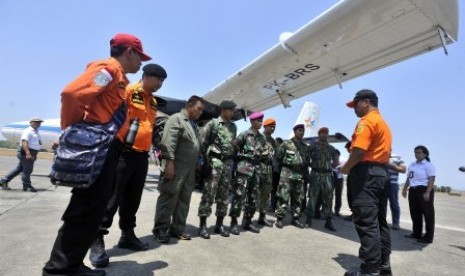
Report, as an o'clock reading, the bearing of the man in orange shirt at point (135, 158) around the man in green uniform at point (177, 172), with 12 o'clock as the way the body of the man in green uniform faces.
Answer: The man in orange shirt is roughly at 3 o'clock from the man in green uniform.

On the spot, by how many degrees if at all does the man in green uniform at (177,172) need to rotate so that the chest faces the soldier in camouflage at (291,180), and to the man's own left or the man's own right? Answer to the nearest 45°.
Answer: approximately 90° to the man's own left

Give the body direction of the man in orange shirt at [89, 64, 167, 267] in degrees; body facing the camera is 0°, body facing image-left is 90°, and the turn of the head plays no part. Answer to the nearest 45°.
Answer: approximately 315°

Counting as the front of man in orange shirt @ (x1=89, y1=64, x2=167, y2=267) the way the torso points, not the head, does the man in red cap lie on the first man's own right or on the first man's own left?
on the first man's own right

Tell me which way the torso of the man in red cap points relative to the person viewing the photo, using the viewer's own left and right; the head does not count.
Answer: facing to the right of the viewer

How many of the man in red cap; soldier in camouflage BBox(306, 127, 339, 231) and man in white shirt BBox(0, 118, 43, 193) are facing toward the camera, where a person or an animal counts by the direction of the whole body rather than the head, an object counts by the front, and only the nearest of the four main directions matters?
1

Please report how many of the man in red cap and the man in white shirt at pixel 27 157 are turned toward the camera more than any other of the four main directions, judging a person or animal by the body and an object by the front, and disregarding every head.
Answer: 0

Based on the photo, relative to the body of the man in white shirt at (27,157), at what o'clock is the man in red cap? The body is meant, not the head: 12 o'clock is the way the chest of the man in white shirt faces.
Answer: The man in red cap is roughly at 3 o'clock from the man in white shirt.

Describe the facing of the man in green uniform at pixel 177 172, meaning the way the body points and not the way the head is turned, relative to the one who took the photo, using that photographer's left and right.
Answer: facing the viewer and to the right of the viewer

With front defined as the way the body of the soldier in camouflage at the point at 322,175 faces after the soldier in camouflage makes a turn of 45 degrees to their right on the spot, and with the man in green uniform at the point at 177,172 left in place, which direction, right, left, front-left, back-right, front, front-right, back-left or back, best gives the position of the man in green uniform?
front

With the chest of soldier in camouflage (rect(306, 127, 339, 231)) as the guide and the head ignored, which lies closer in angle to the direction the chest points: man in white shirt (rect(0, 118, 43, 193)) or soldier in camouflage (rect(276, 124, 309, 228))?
the soldier in camouflage

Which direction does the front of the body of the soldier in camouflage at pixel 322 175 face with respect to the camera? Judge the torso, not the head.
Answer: toward the camera

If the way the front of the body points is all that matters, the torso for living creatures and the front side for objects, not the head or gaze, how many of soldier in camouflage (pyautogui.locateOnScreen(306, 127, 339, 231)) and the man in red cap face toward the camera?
1

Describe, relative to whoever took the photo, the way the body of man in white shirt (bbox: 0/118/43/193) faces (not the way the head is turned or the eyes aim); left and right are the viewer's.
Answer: facing to the right of the viewer
